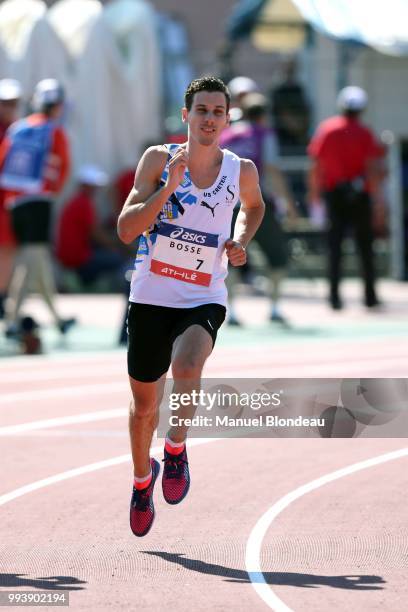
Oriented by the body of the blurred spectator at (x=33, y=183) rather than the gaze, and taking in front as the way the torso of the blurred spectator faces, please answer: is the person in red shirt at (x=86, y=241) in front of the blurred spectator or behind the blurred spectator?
in front

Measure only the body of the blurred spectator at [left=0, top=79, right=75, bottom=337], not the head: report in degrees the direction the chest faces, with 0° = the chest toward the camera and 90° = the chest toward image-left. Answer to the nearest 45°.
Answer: approximately 225°

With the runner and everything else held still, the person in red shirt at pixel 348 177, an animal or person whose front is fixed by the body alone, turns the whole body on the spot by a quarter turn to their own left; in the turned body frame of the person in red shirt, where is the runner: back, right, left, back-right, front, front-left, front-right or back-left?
left

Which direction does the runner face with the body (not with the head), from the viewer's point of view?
toward the camera

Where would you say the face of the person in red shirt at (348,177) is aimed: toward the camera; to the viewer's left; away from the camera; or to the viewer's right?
away from the camera

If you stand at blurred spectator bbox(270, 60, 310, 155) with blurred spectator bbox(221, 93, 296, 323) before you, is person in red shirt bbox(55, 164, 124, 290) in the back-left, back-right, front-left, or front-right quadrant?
front-right

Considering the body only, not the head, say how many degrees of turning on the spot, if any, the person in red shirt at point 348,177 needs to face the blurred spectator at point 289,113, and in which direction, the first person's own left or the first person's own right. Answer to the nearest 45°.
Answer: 0° — they already face them

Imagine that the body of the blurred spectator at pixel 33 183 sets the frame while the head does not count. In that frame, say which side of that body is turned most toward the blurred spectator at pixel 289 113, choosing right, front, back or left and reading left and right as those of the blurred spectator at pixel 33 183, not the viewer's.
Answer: front

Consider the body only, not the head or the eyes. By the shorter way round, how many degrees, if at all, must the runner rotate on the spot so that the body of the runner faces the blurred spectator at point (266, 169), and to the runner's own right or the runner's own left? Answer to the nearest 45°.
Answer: approximately 180°

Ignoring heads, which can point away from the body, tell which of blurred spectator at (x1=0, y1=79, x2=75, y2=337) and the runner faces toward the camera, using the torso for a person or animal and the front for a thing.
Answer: the runner

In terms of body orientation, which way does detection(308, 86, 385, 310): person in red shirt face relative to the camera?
away from the camera
